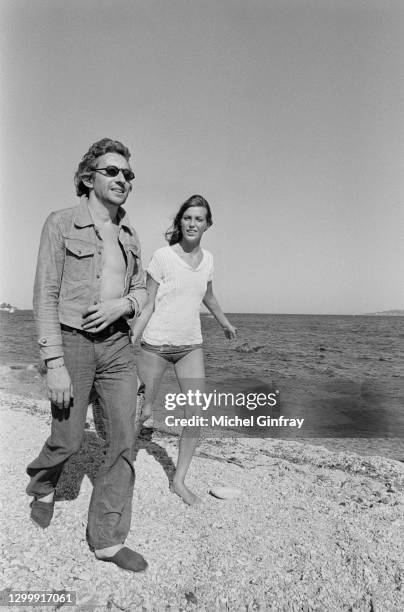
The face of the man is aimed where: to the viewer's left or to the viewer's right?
to the viewer's right

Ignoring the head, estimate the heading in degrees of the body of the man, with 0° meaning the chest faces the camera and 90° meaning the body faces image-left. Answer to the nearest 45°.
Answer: approximately 315°
